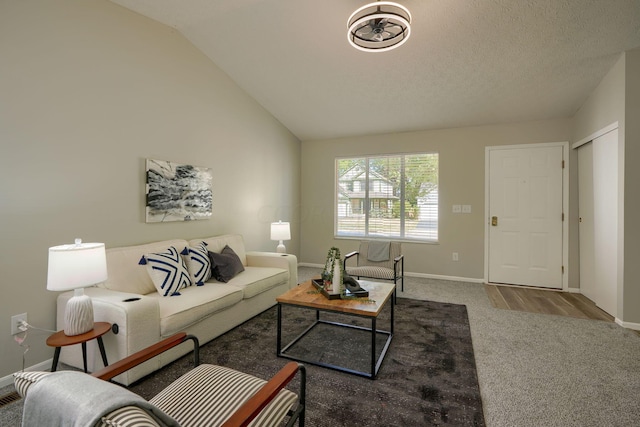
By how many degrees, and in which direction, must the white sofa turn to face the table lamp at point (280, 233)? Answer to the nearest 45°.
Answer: approximately 90° to its left

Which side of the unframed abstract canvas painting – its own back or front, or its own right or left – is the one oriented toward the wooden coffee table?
front

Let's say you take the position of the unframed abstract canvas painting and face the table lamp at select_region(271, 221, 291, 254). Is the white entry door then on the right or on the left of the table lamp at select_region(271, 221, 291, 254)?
right

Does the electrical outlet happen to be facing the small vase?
yes

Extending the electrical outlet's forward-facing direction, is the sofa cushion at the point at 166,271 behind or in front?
in front

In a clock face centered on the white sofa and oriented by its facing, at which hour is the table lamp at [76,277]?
The table lamp is roughly at 3 o'clock from the white sofa.

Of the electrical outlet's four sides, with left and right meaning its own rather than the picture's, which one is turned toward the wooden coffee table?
front

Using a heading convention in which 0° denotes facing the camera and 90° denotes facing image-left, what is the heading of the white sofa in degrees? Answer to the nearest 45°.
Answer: approximately 315°

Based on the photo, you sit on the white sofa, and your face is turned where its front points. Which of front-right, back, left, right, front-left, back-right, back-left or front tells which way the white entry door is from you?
front-left
